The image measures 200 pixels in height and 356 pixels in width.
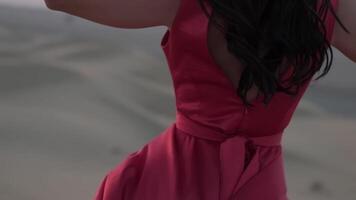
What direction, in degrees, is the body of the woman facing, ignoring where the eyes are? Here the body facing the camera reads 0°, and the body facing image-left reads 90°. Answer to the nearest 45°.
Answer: approximately 180°
